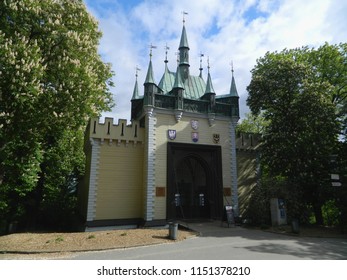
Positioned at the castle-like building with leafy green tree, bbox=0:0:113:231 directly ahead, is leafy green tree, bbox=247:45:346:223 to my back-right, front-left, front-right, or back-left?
back-left

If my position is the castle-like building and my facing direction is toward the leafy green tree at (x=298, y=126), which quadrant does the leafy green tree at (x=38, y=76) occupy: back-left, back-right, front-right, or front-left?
back-right

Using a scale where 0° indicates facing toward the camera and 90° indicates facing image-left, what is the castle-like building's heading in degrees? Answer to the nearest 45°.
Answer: approximately 0°

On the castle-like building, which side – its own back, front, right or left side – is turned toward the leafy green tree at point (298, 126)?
left

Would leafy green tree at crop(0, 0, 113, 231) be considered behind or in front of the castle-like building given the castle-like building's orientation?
in front
